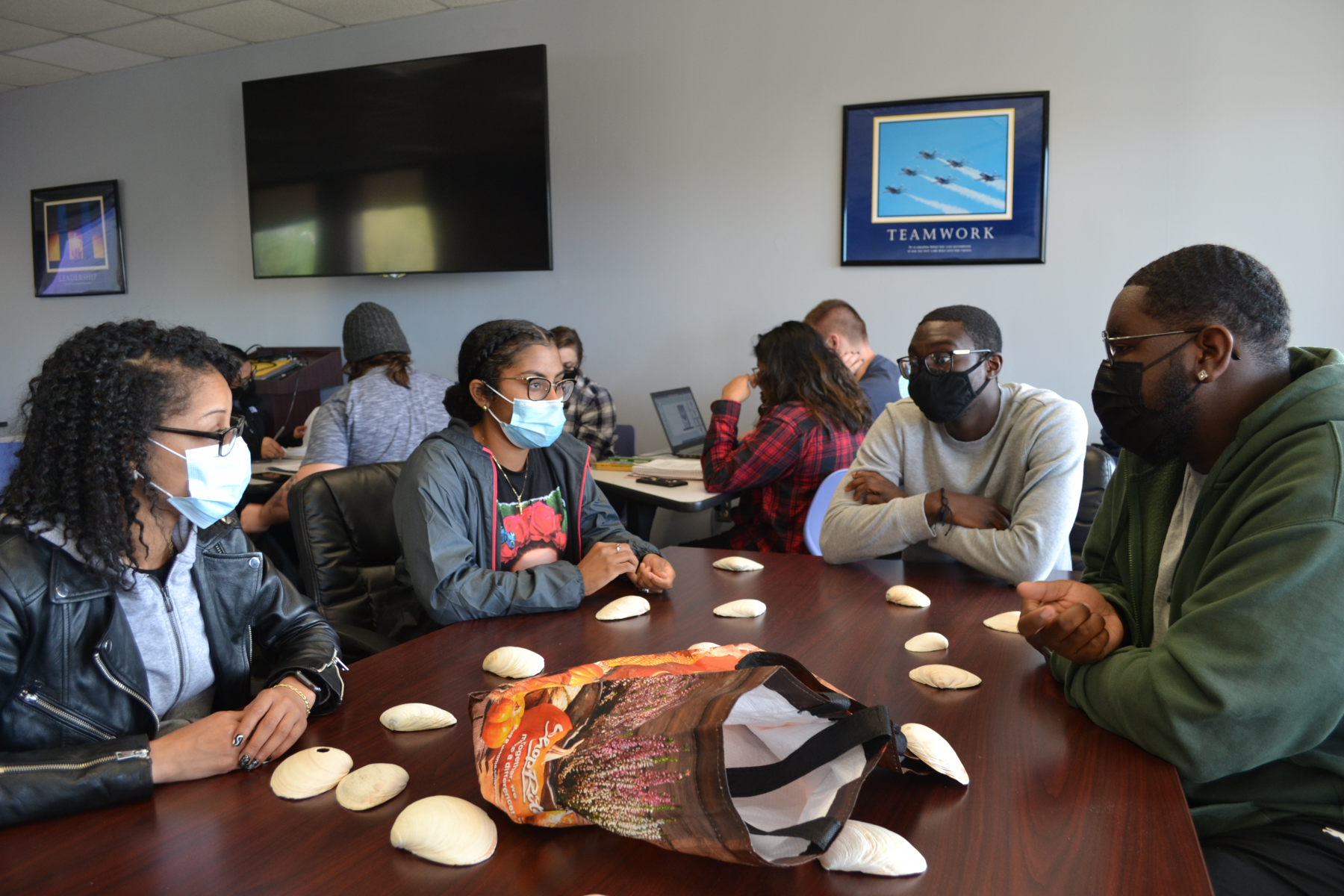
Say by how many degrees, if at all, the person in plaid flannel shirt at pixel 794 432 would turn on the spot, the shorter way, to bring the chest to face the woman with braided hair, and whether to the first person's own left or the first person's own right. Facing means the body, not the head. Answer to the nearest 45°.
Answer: approximately 90° to the first person's own left

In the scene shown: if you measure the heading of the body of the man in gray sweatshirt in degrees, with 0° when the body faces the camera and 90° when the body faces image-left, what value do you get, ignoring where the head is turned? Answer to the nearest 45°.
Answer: approximately 45°

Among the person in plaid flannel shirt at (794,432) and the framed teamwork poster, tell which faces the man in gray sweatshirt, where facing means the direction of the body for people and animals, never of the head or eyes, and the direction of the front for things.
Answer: the framed teamwork poster

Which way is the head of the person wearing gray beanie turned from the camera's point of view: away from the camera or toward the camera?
away from the camera

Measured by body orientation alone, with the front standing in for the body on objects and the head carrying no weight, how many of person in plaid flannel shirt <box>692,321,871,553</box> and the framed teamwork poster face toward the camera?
1

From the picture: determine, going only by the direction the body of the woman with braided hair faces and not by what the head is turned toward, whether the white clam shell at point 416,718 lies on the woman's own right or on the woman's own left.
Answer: on the woman's own right

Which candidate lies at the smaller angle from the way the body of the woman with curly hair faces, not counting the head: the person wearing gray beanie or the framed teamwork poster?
the framed teamwork poster
